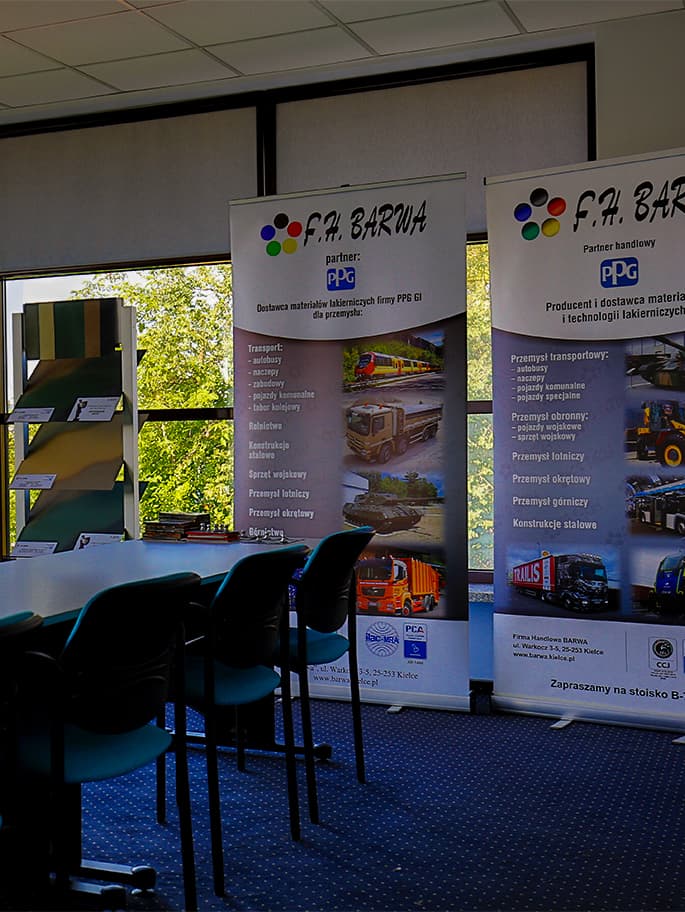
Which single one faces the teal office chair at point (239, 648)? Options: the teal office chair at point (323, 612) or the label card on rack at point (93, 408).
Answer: the label card on rack

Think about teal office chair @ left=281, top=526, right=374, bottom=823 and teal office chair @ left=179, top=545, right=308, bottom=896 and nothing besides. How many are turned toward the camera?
0

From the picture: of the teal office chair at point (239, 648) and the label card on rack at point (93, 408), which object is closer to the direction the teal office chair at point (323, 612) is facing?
the label card on rack

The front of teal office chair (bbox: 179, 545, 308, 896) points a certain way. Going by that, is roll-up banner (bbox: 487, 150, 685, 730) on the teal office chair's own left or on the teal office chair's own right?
on the teal office chair's own right

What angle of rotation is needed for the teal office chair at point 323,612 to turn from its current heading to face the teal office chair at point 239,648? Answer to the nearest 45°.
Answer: approximately 90° to its left

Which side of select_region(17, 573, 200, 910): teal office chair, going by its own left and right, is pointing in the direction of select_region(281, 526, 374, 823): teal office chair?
right

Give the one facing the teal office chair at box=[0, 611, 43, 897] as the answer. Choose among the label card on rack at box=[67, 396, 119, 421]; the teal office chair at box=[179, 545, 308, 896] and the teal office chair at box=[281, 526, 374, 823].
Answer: the label card on rack

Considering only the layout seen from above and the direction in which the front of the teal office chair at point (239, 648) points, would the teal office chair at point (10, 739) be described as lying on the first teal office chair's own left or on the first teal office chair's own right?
on the first teal office chair's own left

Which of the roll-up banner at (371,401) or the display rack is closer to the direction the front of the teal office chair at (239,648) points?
the display rack

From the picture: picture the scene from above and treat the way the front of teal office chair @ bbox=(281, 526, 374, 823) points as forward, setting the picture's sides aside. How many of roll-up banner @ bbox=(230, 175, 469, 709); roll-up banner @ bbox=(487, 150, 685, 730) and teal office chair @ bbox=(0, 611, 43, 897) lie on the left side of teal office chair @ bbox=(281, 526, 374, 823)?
1

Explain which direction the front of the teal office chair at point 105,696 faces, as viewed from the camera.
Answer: facing away from the viewer and to the left of the viewer

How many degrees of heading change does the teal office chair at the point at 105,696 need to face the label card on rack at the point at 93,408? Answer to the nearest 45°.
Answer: approximately 45° to its right

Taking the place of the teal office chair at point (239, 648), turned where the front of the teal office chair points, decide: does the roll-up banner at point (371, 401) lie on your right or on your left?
on your right

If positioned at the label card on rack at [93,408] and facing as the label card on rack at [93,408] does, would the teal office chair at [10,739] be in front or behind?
in front

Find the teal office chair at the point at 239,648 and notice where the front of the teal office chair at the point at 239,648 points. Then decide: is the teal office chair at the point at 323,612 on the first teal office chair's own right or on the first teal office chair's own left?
on the first teal office chair's own right

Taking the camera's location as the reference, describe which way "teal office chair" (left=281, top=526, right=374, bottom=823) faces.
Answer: facing away from the viewer and to the left of the viewer
